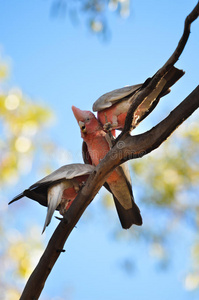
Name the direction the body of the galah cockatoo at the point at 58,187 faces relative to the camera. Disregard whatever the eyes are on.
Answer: to the viewer's right

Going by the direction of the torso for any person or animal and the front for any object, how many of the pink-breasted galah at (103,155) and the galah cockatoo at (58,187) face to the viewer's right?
1

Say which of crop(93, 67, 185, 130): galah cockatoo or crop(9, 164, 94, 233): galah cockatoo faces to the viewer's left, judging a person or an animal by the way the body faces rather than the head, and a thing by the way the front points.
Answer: crop(93, 67, 185, 130): galah cockatoo

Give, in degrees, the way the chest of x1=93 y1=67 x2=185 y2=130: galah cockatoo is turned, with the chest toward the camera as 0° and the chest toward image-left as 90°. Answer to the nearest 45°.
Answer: approximately 90°

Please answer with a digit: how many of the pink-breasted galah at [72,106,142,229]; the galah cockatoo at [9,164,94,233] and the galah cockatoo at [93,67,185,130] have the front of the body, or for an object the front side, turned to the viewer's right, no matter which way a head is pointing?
1
